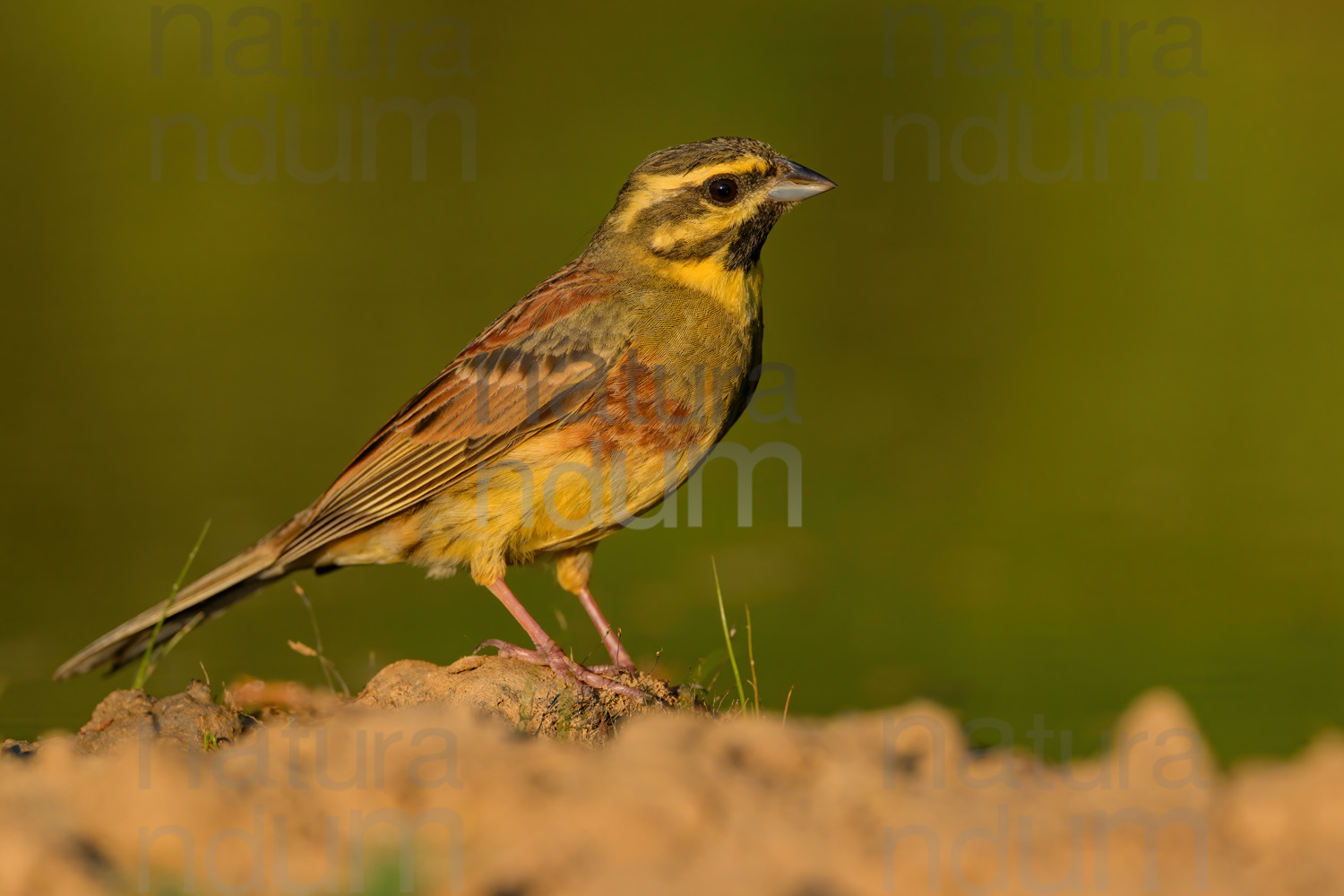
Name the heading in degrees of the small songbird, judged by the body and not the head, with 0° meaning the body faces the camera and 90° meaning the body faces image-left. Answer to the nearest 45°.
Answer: approximately 270°
